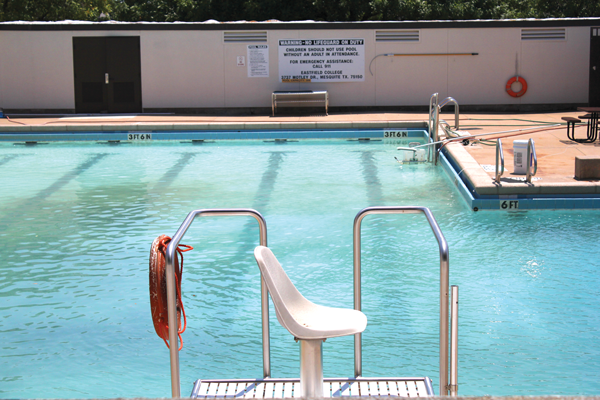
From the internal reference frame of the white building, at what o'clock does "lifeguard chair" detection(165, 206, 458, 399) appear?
The lifeguard chair is roughly at 12 o'clock from the white building.

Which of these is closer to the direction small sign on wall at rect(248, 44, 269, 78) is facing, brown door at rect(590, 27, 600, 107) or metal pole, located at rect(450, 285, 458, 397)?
the metal pole

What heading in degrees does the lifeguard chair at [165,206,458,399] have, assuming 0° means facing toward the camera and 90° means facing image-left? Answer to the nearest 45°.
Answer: approximately 270°

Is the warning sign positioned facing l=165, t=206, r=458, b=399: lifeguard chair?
yes

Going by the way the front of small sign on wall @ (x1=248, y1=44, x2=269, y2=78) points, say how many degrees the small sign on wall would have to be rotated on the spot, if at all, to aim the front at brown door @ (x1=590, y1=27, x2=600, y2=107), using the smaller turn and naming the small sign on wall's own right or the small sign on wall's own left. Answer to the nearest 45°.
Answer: approximately 90° to the small sign on wall's own left

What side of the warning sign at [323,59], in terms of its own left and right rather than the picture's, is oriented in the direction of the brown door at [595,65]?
left

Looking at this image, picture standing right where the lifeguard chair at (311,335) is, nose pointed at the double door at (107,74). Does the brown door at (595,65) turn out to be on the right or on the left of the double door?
right
